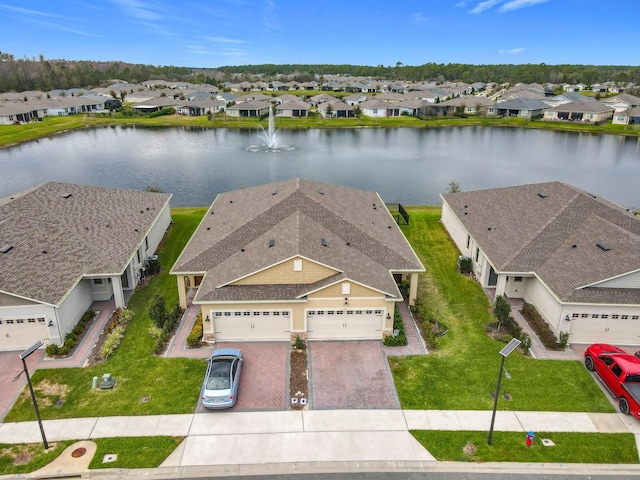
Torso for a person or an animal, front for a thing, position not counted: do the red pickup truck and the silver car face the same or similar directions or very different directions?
same or similar directions

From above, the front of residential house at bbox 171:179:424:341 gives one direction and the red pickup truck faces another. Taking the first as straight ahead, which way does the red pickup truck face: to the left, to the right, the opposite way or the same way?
the opposite way

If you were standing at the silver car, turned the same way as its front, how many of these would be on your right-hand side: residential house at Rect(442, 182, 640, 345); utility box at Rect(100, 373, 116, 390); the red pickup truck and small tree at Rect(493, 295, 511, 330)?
3

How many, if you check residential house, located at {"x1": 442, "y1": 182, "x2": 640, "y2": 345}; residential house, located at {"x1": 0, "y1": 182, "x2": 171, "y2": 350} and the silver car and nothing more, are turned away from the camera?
1

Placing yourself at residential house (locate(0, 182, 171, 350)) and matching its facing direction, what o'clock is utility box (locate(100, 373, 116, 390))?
The utility box is roughly at 12 o'clock from the residential house.

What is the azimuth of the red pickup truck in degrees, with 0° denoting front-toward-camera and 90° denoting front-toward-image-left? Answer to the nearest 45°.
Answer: approximately 135°

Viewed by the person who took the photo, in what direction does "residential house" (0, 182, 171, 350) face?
facing the viewer

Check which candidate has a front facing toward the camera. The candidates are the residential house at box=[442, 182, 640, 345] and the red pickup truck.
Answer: the residential house

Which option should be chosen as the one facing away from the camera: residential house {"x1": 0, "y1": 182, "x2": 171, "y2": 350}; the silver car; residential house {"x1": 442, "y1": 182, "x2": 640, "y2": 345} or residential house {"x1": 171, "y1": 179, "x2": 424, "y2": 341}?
the silver car

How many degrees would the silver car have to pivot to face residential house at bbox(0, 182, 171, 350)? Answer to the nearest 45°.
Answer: approximately 45° to its left

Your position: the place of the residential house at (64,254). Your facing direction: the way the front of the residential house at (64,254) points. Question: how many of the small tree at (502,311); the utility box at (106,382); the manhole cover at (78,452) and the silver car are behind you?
0

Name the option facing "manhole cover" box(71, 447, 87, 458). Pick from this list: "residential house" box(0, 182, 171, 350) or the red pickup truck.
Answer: the residential house

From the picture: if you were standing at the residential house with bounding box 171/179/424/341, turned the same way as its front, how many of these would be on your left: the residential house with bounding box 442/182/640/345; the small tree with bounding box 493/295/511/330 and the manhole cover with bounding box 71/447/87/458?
2

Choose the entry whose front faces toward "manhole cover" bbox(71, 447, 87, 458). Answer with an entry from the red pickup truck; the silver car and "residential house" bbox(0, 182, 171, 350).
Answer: the residential house

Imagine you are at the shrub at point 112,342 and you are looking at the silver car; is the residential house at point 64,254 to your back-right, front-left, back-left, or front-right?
back-left

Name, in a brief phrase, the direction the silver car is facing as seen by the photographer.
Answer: facing away from the viewer

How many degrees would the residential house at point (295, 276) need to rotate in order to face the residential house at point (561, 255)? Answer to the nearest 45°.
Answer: approximately 90° to its left

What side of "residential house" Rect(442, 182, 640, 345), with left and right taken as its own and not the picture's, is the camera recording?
front

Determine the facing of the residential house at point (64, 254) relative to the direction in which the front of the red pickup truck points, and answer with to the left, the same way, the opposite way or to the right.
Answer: the opposite way

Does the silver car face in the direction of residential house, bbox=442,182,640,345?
no

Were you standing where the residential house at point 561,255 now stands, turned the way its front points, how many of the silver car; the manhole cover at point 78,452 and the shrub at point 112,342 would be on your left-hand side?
0
